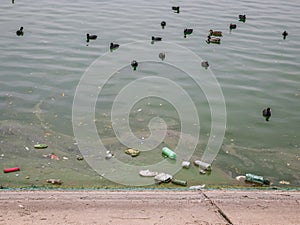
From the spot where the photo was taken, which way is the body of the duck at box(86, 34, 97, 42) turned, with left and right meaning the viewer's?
facing to the left of the viewer

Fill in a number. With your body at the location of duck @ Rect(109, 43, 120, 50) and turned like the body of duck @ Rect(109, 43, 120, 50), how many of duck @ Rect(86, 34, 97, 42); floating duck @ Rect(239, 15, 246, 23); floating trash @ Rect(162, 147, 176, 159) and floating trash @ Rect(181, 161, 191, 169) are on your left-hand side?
2

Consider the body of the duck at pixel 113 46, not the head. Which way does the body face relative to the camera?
to the viewer's left

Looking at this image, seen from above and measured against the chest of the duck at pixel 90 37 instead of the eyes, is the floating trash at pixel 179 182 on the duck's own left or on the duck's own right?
on the duck's own left
